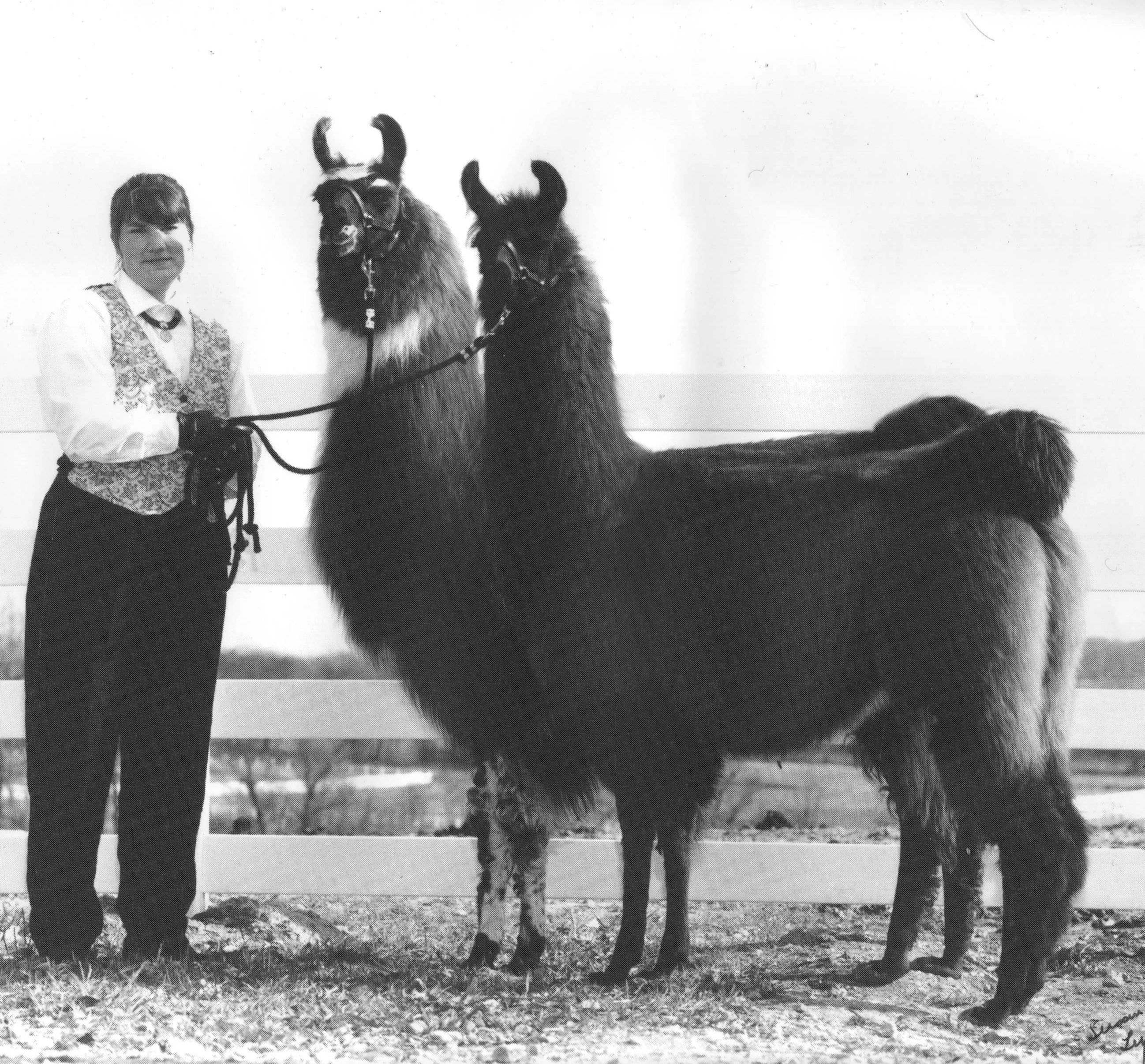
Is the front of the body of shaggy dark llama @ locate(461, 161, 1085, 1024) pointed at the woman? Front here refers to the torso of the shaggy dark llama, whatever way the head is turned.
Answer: yes

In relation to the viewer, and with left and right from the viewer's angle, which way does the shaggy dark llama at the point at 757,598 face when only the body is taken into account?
facing to the left of the viewer

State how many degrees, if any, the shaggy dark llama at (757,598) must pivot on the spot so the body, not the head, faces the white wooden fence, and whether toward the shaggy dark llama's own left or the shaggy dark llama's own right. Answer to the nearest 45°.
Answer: approximately 45° to the shaggy dark llama's own right
